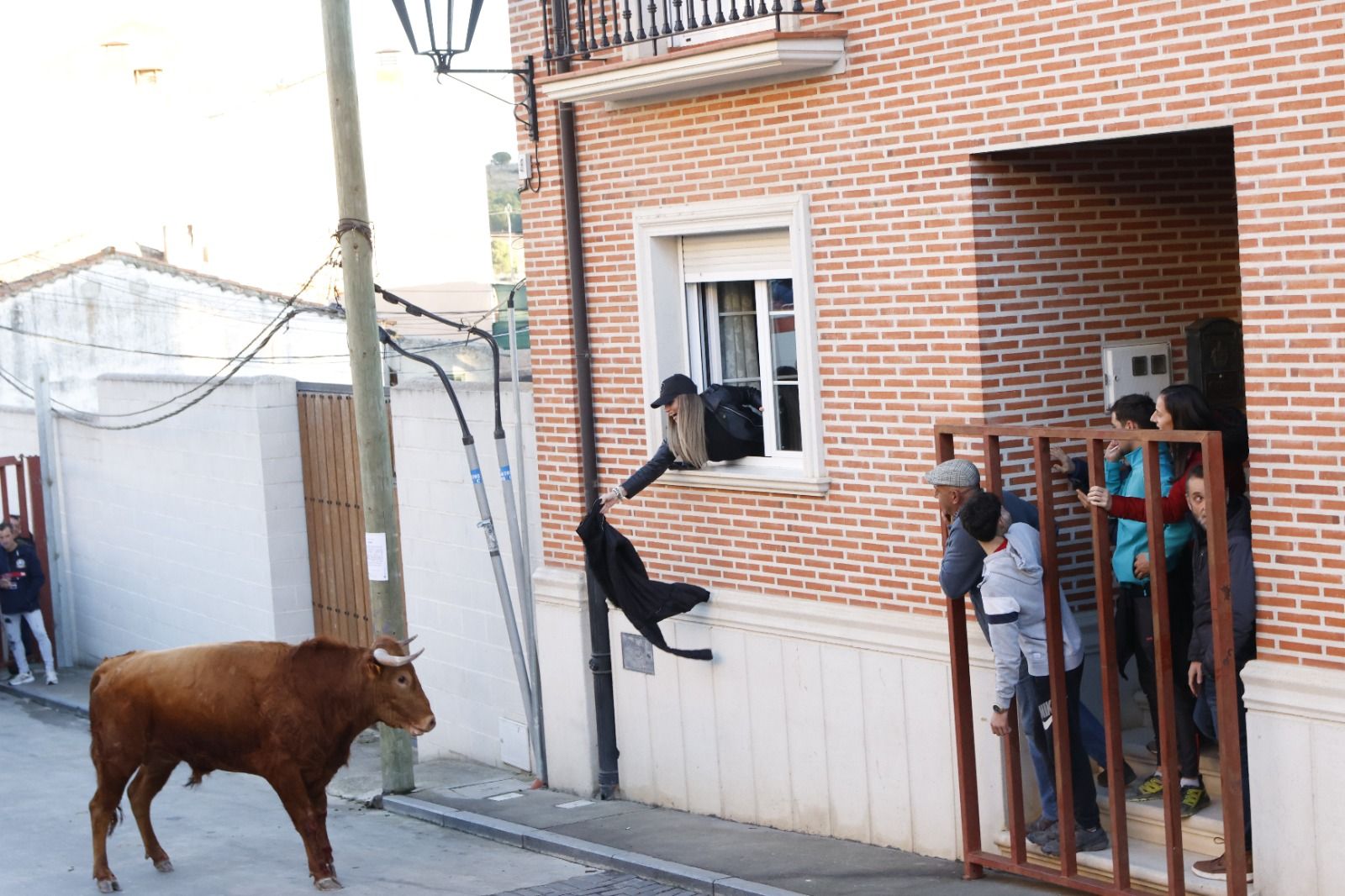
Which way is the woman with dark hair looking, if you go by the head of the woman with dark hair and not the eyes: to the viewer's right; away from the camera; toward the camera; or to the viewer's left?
to the viewer's left

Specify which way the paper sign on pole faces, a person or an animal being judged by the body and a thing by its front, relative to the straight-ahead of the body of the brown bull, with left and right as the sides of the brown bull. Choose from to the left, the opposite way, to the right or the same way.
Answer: to the right

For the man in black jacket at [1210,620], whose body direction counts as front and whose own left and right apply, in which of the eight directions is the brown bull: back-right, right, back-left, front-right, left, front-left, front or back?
front-right

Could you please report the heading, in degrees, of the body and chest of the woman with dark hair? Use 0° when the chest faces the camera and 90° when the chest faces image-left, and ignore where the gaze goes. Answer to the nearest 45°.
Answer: approximately 90°

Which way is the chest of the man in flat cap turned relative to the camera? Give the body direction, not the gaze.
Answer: to the viewer's left

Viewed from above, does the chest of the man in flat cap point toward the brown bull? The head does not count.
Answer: yes

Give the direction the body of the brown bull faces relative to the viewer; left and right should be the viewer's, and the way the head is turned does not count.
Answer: facing to the right of the viewer

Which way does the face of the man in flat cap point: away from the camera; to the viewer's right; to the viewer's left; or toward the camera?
to the viewer's left

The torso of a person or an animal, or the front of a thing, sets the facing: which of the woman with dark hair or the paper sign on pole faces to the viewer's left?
the woman with dark hair

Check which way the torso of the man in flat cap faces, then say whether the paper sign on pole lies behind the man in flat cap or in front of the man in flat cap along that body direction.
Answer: in front

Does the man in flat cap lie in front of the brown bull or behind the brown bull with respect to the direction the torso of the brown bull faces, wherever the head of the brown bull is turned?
in front

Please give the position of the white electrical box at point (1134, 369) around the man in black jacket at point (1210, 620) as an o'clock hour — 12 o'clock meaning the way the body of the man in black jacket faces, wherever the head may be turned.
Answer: The white electrical box is roughly at 4 o'clock from the man in black jacket.
